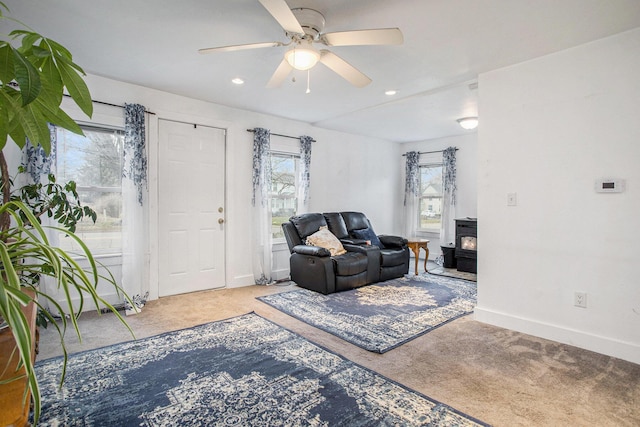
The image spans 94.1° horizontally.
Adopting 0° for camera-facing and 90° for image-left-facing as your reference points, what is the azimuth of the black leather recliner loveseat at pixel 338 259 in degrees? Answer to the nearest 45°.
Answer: approximately 315°

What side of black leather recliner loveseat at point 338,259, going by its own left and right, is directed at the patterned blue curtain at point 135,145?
right

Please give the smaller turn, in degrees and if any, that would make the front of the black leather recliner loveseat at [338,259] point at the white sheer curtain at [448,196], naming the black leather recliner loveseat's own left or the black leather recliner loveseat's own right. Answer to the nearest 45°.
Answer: approximately 90° to the black leather recliner loveseat's own left

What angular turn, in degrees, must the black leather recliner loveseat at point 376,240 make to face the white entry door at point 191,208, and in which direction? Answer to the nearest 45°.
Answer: approximately 90° to its right

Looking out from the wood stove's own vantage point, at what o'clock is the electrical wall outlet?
The electrical wall outlet is roughly at 10 o'clock from the wood stove.

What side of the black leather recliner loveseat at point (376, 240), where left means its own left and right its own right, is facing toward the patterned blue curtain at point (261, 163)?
right
